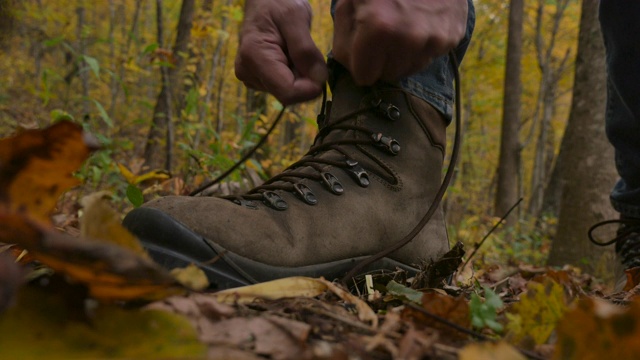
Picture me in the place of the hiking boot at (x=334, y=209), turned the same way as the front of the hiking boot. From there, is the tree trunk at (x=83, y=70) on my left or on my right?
on my right

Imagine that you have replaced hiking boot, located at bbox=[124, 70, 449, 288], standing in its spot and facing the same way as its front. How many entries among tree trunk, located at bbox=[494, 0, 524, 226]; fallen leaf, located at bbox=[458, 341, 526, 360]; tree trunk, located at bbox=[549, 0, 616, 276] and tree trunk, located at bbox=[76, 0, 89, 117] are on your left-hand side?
1

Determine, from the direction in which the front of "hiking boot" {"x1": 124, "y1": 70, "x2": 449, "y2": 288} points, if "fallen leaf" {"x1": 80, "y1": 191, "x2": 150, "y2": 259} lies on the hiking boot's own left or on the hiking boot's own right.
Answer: on the hiking boot's own left

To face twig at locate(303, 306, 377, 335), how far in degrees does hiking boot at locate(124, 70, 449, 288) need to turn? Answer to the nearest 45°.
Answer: approximately 90° to its left

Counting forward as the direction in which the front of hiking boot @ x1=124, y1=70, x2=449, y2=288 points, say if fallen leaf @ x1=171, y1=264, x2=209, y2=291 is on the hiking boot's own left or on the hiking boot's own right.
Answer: on the hiking boot's own left

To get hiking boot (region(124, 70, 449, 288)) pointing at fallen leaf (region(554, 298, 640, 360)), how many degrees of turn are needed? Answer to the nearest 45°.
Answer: approximately 90° to its left

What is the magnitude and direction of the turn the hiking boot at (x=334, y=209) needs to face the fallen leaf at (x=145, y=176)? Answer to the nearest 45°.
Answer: approximately 45° to its right

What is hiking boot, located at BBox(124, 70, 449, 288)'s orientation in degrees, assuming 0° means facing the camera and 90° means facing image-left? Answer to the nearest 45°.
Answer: approximately 90°

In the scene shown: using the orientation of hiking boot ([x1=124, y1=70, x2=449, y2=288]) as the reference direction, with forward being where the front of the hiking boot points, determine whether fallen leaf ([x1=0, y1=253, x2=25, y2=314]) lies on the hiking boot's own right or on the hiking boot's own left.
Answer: on the hiking boot's own left

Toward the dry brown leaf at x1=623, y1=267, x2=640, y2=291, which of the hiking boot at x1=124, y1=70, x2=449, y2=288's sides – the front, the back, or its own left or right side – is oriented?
back

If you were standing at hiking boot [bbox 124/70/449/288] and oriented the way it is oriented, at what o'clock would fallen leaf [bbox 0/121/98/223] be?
The fallen leaf is roughly at 10 o'clock from the hiking boot.

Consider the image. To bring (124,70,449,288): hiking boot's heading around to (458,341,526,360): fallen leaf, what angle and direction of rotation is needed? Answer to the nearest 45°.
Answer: approximately 90° to its left

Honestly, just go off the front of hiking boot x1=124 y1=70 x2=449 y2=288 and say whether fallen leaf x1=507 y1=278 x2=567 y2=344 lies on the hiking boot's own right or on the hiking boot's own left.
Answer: on the hiking boot's own left
